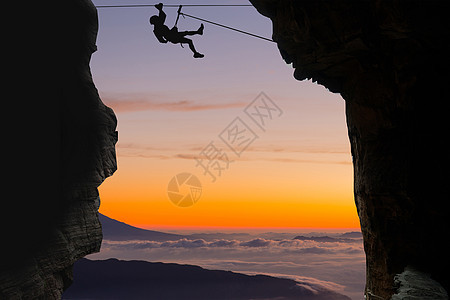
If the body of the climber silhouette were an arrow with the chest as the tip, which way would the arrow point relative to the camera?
to the viewer's right

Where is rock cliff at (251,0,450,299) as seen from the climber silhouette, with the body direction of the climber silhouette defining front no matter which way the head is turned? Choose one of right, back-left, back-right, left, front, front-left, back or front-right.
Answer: front-right
